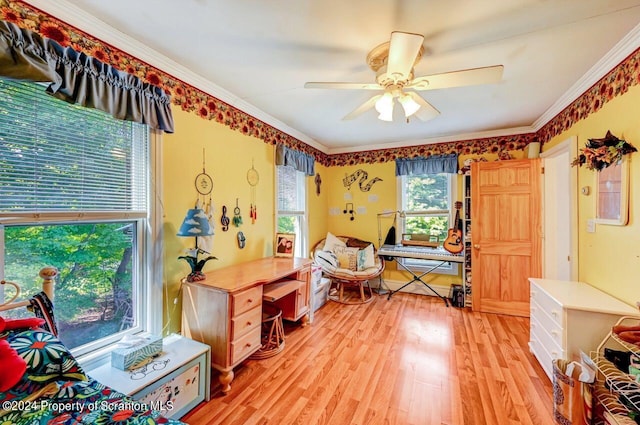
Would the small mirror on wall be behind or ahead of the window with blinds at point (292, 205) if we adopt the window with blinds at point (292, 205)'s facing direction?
ahead

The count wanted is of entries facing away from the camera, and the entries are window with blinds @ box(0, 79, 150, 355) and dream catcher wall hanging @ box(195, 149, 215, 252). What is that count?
0

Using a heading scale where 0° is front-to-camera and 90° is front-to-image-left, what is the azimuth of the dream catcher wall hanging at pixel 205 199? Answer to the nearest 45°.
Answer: approximately 315°

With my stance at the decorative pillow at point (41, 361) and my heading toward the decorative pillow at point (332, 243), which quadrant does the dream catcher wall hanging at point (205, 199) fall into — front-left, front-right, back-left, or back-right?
front-left

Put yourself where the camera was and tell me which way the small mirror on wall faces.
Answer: facing the viewer and to the left of the viewer

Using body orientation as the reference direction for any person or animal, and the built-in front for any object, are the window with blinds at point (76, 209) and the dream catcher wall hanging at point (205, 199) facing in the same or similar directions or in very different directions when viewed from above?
same or similar directions

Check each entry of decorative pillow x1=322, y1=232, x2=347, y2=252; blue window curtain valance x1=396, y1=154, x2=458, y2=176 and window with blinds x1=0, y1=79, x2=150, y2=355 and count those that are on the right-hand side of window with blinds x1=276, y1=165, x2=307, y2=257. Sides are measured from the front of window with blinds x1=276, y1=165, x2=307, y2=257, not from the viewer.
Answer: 1

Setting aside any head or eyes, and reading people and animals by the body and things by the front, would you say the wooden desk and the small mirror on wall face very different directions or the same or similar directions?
very different directions

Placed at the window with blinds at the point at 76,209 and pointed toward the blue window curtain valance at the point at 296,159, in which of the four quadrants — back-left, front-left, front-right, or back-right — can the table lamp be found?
front-right

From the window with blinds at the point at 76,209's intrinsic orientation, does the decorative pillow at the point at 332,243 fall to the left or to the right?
on its left

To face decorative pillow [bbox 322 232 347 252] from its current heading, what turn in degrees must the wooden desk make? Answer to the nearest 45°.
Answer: approximately 90° to its left

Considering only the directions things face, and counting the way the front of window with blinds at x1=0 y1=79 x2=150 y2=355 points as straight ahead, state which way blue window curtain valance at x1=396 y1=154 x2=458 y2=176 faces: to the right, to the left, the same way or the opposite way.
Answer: to the right

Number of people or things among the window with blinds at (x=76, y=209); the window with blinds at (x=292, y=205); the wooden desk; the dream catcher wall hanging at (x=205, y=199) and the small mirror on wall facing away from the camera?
0

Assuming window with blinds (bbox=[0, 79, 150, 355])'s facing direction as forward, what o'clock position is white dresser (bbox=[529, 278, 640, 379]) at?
The white dresser is roughly at 12 o'clock from the window with blinds.

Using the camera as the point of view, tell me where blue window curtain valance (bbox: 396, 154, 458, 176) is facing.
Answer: facing the viewer

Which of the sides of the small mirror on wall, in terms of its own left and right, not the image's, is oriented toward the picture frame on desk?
front

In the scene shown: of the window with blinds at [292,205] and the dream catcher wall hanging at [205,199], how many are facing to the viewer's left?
0
